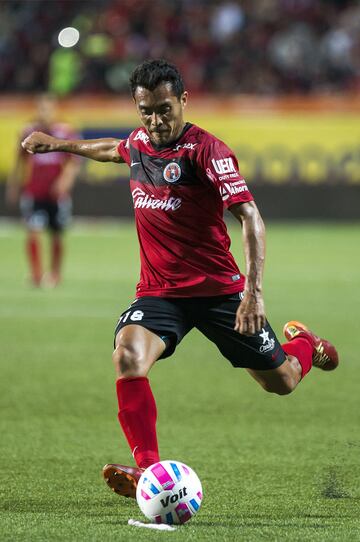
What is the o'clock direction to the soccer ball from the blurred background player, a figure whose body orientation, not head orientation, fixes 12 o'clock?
The soccer ball is roughly at 12 o'clock from the blurred background player.

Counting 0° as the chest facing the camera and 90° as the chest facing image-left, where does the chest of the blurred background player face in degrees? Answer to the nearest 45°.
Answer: approximately 0°

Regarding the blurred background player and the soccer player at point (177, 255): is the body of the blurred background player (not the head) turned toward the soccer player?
yes

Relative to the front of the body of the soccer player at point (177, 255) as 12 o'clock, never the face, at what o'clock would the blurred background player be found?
The blurred background player is roughly at 4 o'clock from the soccer player.
